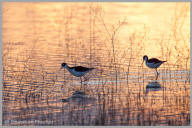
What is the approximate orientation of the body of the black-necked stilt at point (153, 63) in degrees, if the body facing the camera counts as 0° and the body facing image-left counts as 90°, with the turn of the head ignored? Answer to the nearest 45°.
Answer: approximately 90°
